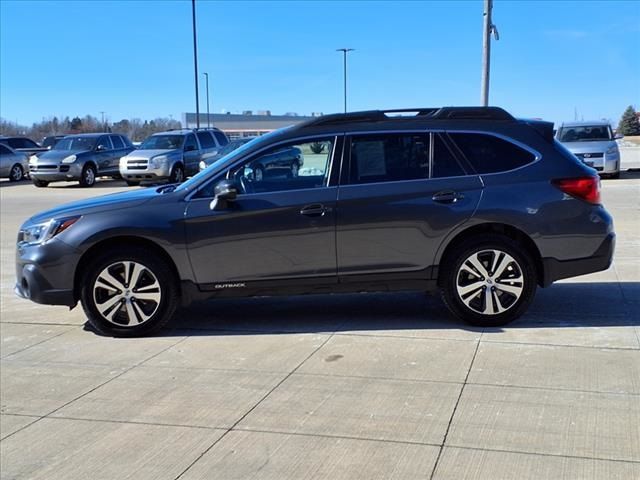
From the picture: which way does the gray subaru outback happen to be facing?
to the viewer's left

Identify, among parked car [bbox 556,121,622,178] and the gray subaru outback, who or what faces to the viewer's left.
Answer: the gray subaru outback

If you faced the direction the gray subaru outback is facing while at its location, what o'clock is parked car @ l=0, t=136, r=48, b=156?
The parked car is roughly at 2 o'clock from the gray subaru outback.

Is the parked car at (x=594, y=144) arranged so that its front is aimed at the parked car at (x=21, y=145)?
no

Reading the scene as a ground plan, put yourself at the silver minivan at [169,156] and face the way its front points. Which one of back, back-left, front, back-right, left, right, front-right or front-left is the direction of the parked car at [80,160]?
right

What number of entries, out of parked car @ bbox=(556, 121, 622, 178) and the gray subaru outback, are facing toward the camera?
1

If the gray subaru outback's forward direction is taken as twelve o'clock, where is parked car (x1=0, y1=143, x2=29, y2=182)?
The parked car is roughly at 2 o'clock from the gray subaru outback.

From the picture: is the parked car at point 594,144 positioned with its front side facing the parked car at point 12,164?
no

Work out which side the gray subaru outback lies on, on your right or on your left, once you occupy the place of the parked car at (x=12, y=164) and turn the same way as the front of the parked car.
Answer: on your left

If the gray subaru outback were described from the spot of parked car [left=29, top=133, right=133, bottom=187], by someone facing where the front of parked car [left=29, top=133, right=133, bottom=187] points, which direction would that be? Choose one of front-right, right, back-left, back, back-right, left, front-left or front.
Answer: front-left

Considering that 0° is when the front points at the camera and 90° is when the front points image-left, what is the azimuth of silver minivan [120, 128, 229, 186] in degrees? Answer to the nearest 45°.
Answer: approximately 45°

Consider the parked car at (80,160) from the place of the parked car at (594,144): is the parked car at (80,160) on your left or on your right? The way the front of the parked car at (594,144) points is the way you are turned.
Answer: on your right

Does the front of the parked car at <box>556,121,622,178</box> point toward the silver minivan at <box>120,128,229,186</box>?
no

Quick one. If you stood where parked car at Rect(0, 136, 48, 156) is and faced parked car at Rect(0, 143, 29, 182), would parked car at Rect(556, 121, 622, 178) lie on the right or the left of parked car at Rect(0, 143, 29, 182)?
left

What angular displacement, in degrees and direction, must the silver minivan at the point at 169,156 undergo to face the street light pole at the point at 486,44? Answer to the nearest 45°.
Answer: approximately 90° to its left

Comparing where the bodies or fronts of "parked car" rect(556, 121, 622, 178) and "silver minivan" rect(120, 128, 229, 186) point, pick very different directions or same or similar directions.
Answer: same or similar directions

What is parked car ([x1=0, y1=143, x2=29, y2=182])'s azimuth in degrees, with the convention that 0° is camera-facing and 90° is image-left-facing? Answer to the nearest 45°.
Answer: approximately 45°

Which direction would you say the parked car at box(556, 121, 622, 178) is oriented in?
toward the camera
